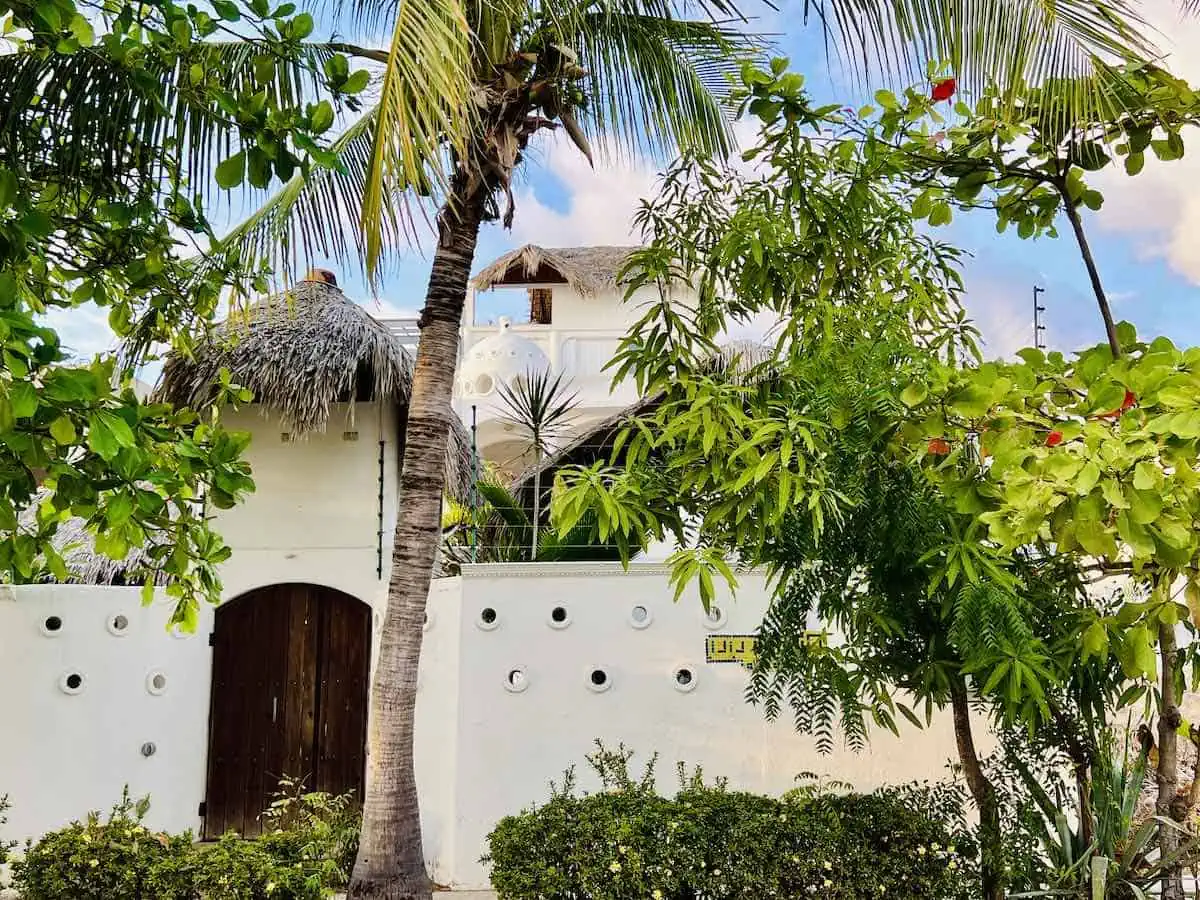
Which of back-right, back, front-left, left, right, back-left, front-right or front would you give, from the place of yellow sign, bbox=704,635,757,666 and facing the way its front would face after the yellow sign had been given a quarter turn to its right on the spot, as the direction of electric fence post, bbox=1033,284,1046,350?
back-right

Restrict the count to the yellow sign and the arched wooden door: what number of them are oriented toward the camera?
2

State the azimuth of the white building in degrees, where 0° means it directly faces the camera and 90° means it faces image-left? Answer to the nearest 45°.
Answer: approximately 0°

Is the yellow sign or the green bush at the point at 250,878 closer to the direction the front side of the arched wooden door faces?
the green bush

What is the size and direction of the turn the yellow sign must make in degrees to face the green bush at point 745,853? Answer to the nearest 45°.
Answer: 0° — it already faces it

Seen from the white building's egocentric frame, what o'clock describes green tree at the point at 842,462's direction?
The green tree is roughly at 11 o'clock from the white building.

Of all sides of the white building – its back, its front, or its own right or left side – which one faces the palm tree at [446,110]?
front

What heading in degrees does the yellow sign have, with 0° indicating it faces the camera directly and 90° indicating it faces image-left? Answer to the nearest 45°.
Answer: approximately 0°

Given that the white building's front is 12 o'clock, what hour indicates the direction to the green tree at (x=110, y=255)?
The green tree is roughly at 12 o'clock from the white building.
